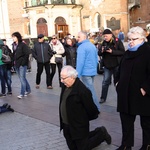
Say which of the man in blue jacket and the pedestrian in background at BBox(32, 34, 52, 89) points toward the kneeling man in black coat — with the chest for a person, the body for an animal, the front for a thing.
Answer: the pedestrian in background

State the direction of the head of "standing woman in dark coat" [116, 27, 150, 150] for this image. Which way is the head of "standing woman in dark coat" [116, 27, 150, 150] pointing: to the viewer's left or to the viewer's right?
to the viewer's left

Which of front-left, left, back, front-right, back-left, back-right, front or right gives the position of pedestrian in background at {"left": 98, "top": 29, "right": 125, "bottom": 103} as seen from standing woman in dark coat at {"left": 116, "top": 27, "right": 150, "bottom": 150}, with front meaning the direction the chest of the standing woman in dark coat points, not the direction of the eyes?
back-right

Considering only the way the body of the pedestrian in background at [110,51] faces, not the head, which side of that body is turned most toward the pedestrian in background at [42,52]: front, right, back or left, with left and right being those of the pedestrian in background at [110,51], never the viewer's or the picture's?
right

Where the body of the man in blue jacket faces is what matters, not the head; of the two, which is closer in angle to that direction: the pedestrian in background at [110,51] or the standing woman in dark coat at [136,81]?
the pedestrian in background

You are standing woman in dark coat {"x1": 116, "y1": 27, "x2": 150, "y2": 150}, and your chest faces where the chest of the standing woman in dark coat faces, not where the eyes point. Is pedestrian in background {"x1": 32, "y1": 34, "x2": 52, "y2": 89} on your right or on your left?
on your right

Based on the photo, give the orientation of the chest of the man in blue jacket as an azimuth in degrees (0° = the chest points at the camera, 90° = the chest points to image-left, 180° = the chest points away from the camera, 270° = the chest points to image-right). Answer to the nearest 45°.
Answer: approximately 135°

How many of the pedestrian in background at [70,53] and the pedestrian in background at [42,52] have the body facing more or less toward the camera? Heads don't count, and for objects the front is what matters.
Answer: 2
